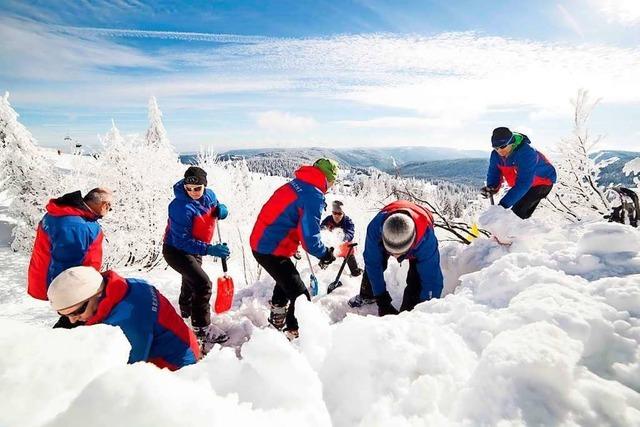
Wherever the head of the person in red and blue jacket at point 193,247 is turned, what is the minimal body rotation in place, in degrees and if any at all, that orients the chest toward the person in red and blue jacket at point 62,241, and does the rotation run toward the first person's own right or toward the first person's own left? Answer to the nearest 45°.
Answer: approximately 90° to the first person's own right

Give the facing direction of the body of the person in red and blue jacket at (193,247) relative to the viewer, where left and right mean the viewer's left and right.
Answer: facing the viewer and to the right of the viewer

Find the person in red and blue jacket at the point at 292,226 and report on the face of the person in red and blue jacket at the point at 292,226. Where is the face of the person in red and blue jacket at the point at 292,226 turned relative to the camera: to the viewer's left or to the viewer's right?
to the viewer's right

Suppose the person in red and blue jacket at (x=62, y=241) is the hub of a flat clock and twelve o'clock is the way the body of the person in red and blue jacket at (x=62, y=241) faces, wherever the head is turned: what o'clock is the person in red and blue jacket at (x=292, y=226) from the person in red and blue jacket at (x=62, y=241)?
the person in red and blue jacket at (x=292, y=226) is roughly at 2 o'clock from the person in red and blue jacket at (x=62, y=241).

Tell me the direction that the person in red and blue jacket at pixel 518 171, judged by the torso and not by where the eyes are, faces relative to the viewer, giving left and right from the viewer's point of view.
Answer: facing the viewer and to the left of the viewer

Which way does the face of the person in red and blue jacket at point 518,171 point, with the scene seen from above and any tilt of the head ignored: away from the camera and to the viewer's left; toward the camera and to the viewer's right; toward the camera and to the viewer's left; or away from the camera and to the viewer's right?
toward the camera and to the viewer's left

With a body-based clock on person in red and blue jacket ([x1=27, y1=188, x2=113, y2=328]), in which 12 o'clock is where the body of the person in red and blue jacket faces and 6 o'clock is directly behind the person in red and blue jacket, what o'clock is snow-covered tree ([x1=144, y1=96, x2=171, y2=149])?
The snow-covered tree is roughly at 11 o'clock from the person in red and blue jacket.

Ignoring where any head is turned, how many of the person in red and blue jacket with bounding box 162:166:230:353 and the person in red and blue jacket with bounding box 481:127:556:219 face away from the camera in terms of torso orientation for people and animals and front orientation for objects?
0

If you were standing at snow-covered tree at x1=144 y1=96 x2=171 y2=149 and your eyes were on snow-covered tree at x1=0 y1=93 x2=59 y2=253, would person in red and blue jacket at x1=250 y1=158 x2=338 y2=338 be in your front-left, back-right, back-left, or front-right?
front-left

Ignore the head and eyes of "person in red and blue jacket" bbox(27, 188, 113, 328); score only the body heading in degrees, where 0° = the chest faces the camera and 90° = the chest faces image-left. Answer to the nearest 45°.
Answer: approximately 225°

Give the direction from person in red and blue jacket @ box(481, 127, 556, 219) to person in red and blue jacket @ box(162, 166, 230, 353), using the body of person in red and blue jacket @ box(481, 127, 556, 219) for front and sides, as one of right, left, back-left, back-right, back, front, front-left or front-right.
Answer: front

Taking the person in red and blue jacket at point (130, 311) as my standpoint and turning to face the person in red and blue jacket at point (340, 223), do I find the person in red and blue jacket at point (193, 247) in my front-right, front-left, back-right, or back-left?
front-left

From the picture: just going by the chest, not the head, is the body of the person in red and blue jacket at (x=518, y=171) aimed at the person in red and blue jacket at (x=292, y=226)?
yes

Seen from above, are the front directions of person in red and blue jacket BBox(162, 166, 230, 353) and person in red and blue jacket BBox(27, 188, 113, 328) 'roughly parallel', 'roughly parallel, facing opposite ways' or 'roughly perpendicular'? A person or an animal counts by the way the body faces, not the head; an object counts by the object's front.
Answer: roughly perpendicular

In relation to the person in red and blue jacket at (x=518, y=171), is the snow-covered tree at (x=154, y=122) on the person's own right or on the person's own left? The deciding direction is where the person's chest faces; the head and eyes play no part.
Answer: on the person's own right
